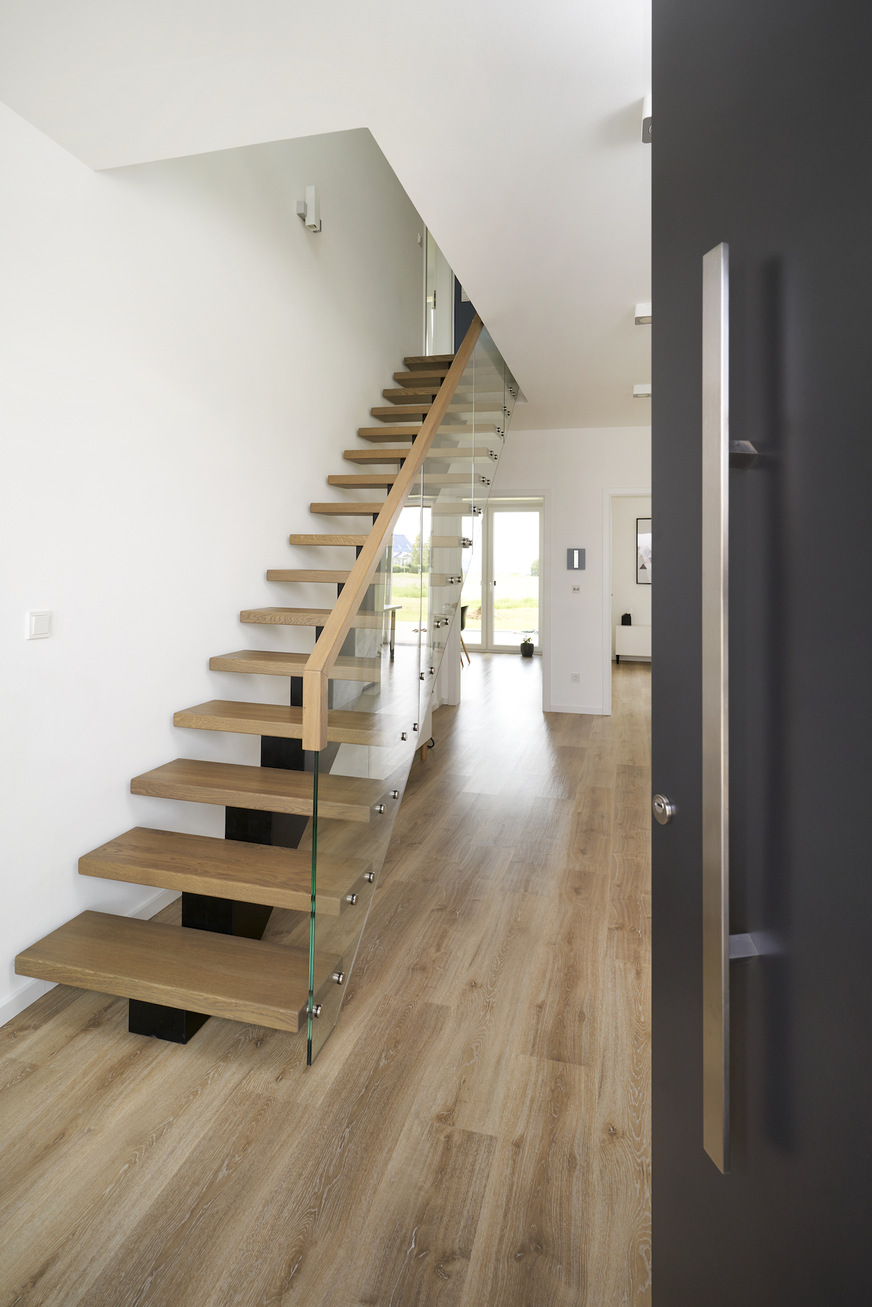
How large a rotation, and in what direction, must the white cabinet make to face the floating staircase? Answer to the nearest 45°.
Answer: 0° — it already faces it

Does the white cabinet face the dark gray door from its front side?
yes

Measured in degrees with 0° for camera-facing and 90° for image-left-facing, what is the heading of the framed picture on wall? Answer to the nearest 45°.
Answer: approximately 0°

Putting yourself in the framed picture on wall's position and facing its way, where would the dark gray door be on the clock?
The dark gray door is roughly at 12 o'clock from the framed picture on wall.

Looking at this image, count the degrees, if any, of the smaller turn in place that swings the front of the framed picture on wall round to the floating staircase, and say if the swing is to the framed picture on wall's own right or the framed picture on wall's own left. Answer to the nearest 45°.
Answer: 0° — it already faces it
